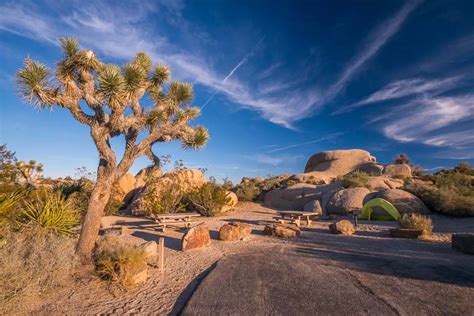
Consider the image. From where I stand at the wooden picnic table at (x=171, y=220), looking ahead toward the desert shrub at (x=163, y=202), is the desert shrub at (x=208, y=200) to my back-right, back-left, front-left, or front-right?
front-right
